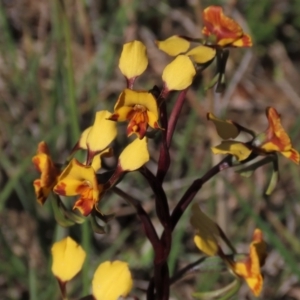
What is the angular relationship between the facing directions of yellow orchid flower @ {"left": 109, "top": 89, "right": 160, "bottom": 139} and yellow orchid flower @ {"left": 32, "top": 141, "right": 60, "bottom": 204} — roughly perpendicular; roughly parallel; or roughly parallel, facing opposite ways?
roughly perpendicular

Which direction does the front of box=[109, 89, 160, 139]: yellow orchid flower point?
toward the camera

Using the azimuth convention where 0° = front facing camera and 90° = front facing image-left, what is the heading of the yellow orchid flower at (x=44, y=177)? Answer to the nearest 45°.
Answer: approximately 90°
